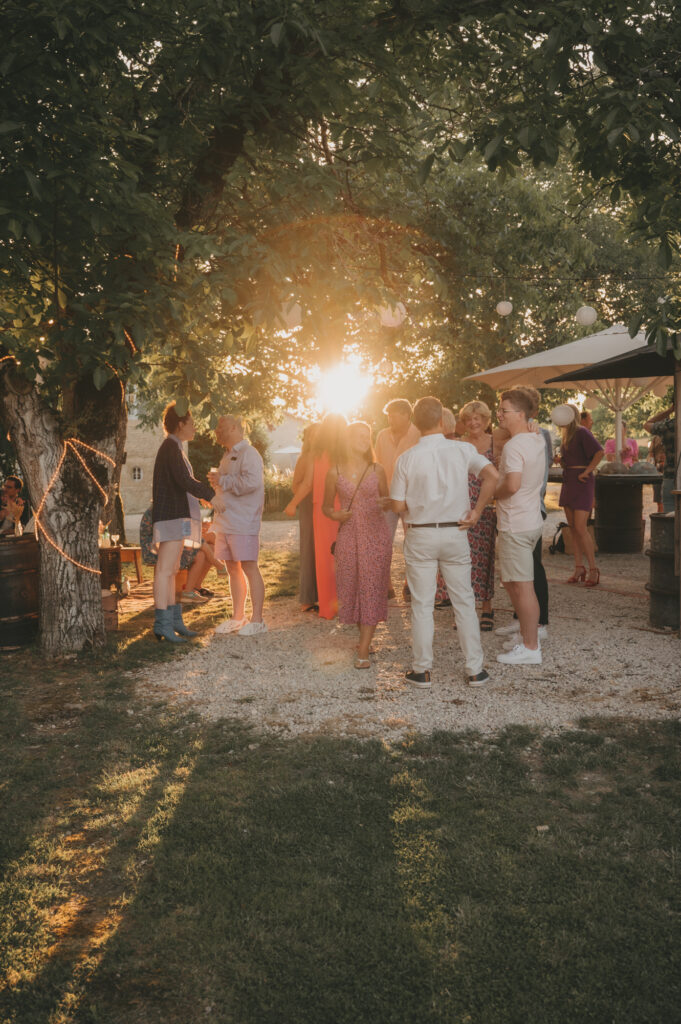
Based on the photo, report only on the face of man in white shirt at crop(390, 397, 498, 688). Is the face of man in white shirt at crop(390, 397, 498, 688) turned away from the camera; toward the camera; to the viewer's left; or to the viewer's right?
away from the camera

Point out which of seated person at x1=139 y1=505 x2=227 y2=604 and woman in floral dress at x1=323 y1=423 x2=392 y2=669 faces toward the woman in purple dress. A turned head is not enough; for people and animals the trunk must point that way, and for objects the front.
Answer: the seated person

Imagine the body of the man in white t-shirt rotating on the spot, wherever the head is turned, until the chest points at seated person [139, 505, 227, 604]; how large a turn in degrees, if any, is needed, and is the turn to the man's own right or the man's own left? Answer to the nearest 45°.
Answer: approximately 45° to the man's own right

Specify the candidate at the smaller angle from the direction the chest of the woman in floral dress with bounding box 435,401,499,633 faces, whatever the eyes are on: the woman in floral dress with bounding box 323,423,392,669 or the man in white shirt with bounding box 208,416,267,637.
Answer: the woman in floral dress

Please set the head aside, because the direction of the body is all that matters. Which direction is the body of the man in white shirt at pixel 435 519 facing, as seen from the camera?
away from the camera

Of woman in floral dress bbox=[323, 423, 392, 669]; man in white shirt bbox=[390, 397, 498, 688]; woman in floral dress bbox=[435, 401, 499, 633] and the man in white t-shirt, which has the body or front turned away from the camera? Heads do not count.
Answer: the man in white shirt

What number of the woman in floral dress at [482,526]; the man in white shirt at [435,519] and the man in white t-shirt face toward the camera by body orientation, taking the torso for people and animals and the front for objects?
1

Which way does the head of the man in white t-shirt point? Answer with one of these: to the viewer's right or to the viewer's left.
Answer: to the viewer's left

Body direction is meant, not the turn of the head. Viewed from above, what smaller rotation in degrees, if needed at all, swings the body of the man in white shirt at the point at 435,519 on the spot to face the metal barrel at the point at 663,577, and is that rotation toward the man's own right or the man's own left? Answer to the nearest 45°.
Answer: approximately 45° to the man's own right

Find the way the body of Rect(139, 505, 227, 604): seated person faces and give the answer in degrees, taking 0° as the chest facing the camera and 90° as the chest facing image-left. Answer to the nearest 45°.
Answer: approximately 270°

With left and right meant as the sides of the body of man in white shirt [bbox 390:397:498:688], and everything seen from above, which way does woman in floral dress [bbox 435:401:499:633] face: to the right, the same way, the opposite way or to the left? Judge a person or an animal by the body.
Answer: the opposite way

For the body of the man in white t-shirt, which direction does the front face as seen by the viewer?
to the viewer's left

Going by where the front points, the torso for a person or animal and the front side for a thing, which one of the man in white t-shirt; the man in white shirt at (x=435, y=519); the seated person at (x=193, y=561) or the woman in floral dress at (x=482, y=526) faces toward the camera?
the woman in floral dress
